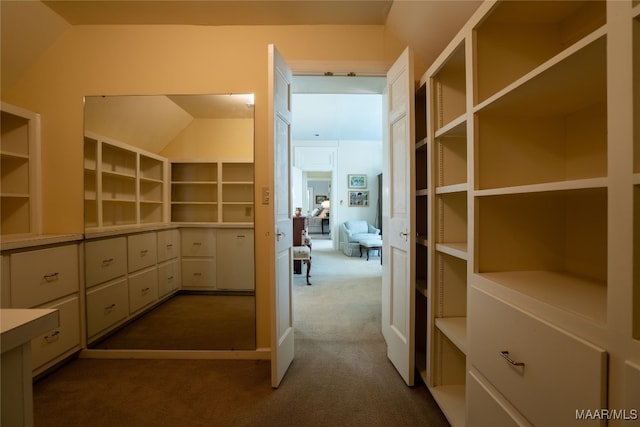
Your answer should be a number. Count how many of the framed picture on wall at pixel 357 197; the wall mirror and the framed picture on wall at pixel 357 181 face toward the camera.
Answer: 3

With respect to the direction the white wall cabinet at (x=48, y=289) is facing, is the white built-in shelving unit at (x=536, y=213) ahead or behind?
ahead

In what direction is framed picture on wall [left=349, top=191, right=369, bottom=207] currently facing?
toward the camera

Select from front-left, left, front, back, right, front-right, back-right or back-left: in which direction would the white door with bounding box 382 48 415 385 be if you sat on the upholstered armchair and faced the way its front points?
front-right

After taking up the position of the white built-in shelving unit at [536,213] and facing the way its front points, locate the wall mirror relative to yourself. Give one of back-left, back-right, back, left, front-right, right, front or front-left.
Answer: front-right

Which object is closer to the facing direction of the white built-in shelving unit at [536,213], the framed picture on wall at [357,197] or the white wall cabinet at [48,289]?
the white wall cabinet

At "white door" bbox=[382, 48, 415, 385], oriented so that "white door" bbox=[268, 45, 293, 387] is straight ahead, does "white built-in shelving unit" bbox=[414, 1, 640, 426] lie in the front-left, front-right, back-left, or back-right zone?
back-left

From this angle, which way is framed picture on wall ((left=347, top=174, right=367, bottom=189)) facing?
toward the camera

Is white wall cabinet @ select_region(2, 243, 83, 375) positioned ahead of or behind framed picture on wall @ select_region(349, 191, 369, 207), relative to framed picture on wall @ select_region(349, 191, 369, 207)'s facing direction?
ahead

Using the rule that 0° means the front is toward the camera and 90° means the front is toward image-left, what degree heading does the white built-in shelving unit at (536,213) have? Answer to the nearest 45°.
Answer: approximately 45°

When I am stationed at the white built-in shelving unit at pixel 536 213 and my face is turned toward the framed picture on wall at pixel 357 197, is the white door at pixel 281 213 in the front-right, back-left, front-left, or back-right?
front-left

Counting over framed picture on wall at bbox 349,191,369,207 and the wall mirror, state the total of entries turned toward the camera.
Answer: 2

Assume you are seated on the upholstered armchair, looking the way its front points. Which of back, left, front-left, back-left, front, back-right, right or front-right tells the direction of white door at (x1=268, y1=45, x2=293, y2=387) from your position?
front-right
